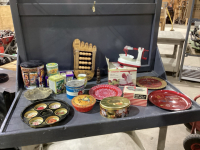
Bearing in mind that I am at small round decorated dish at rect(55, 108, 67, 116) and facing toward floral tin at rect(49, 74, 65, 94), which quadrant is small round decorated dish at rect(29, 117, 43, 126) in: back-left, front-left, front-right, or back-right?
back-left

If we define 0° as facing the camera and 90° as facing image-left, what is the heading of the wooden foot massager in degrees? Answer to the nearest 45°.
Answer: approximately 0°

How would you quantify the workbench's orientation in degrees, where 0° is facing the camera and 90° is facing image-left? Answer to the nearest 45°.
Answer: approximately 0°
